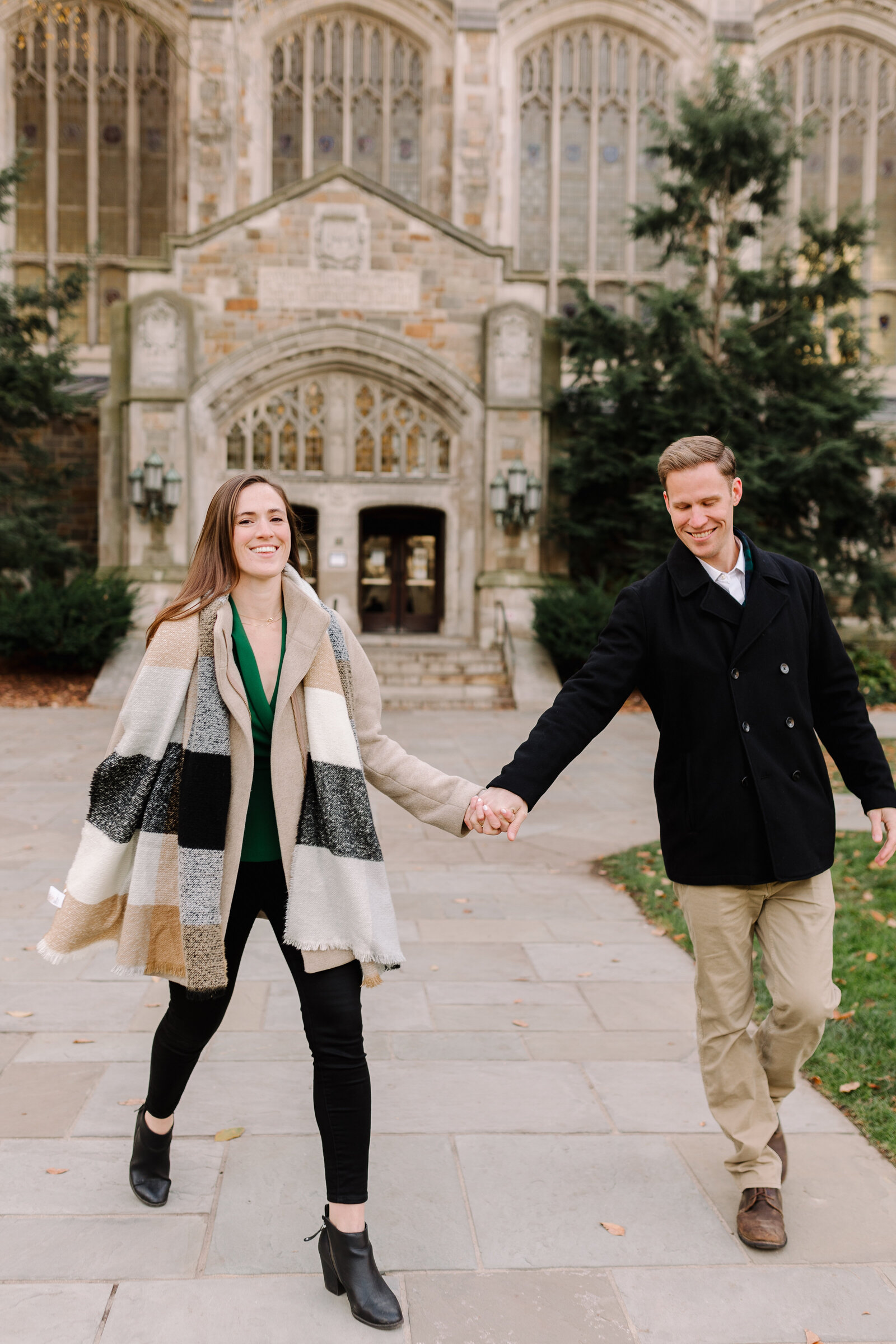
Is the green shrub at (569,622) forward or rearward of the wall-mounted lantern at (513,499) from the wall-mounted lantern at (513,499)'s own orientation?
forward

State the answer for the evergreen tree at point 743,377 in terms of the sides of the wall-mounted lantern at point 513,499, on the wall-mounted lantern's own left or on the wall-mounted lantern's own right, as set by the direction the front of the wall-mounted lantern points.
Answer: on the wall-mounted lantern's own left

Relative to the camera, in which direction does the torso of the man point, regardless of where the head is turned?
toward the camera

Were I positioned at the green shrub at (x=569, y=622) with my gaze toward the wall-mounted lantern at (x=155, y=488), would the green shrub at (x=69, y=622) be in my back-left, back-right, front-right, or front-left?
front-left

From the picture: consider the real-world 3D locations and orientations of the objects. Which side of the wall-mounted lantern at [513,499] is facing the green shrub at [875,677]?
left

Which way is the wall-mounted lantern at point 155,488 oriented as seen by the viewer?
toward the camera

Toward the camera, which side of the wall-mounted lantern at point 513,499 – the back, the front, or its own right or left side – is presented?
front

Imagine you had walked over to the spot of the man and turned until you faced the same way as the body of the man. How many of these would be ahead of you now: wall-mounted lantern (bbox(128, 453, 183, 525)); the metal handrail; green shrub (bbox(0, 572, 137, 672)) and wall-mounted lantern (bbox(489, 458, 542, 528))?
0

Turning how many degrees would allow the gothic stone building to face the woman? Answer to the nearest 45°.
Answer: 0° — it already faces them

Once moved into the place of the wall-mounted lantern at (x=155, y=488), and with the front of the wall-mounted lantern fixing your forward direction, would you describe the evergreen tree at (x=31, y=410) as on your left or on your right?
on your right

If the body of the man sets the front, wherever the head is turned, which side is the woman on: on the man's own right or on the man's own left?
on the man's own right

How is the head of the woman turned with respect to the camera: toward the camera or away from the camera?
toward the camera

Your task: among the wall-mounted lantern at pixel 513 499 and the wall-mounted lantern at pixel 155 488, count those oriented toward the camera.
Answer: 2

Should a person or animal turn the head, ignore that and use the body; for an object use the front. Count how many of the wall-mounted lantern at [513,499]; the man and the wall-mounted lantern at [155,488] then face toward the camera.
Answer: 3

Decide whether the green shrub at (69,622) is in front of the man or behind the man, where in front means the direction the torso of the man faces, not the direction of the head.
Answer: behind

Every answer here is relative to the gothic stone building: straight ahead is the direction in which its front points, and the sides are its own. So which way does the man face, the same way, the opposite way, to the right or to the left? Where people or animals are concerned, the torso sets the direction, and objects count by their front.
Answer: the same way

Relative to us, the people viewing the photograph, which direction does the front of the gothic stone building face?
facing the viewer
